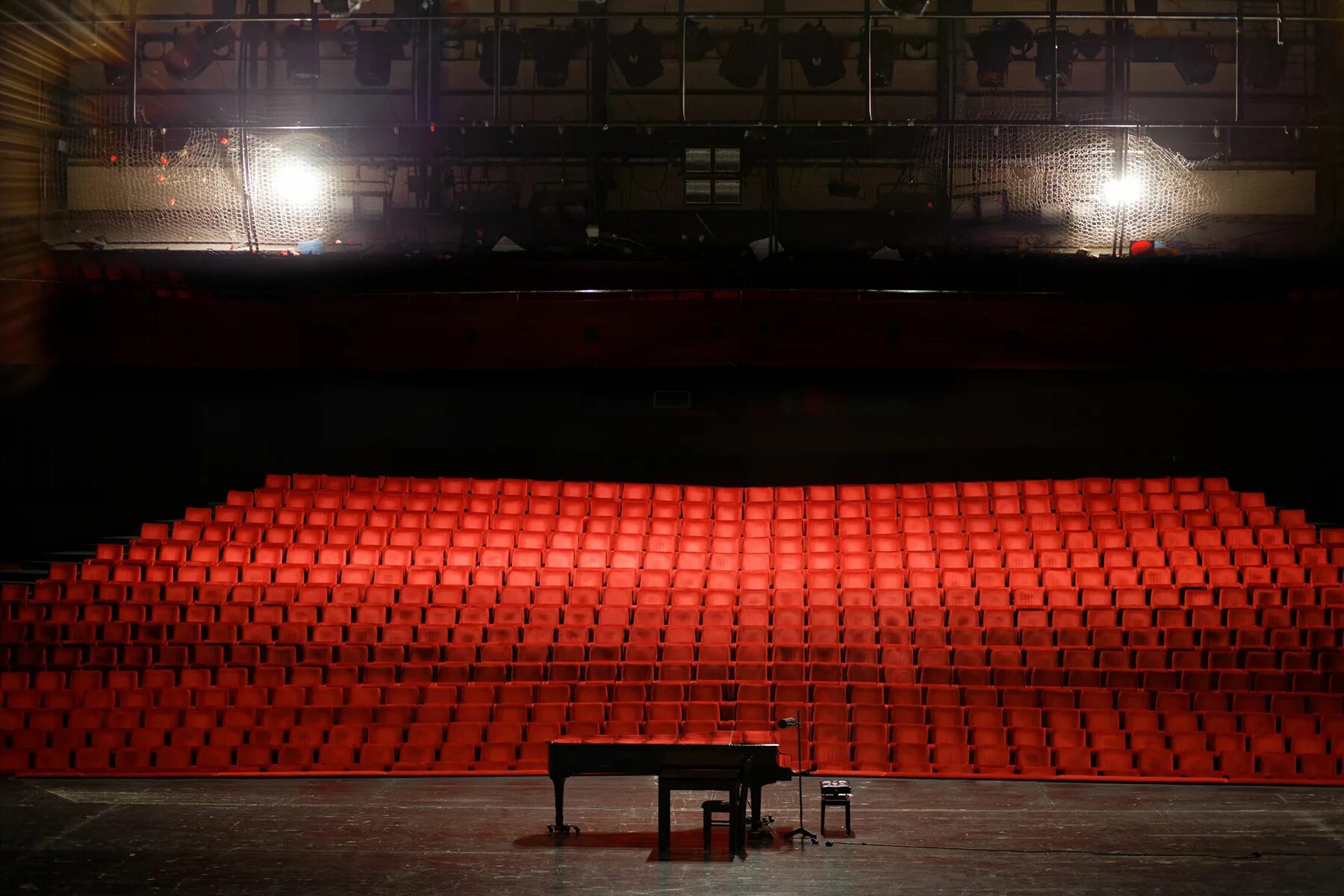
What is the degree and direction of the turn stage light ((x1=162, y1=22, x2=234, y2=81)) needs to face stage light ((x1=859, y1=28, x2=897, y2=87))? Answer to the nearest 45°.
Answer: approximately 135° to its left

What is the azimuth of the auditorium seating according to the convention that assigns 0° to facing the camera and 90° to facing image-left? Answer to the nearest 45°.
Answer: approximately 0°

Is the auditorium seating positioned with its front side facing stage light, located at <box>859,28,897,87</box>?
no

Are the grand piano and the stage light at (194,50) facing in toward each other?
no

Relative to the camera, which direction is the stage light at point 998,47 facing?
toward the camera

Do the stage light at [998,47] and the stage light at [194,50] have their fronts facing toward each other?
no

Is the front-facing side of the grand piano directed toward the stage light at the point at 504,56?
no

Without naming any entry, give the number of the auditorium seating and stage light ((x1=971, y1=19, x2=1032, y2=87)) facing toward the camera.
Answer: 2

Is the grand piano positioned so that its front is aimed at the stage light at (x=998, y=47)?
no

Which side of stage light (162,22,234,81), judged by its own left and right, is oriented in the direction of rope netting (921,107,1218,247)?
left

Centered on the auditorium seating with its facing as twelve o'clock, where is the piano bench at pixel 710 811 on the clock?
The piano bench is roughly at 12 o'clock from the auditorium seating.

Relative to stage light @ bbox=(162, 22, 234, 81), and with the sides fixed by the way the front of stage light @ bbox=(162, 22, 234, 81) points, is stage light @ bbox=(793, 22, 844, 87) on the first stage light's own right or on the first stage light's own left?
on the first stage light's own left

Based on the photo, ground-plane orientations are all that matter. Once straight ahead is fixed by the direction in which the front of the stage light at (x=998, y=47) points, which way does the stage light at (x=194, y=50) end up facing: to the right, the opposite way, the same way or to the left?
the same way

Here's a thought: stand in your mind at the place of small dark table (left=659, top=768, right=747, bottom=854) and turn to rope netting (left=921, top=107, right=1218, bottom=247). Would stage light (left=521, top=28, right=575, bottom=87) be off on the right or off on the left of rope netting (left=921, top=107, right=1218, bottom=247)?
left
